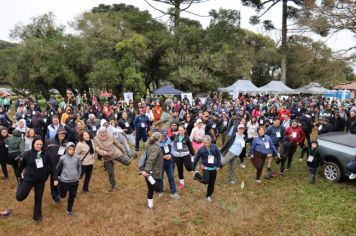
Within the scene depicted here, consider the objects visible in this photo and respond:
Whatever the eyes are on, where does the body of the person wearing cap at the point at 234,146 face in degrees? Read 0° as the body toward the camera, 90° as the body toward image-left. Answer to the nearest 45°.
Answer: approximately 315°

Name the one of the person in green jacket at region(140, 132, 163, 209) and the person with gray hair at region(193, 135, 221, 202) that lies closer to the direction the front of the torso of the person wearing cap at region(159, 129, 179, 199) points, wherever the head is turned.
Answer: the person in green jacket

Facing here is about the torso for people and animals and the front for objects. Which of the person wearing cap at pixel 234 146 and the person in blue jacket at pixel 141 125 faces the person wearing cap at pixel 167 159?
the person in blue jacket

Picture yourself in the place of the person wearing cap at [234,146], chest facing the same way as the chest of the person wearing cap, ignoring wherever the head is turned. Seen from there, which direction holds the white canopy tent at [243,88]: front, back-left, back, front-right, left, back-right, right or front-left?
back-left

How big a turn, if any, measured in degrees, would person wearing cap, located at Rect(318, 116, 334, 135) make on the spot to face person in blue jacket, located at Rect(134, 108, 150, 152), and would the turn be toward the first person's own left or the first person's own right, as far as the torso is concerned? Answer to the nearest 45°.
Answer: approximately 45° to the first person's own right

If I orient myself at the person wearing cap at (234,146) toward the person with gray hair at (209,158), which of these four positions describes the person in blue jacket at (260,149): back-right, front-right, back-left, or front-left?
back-left
